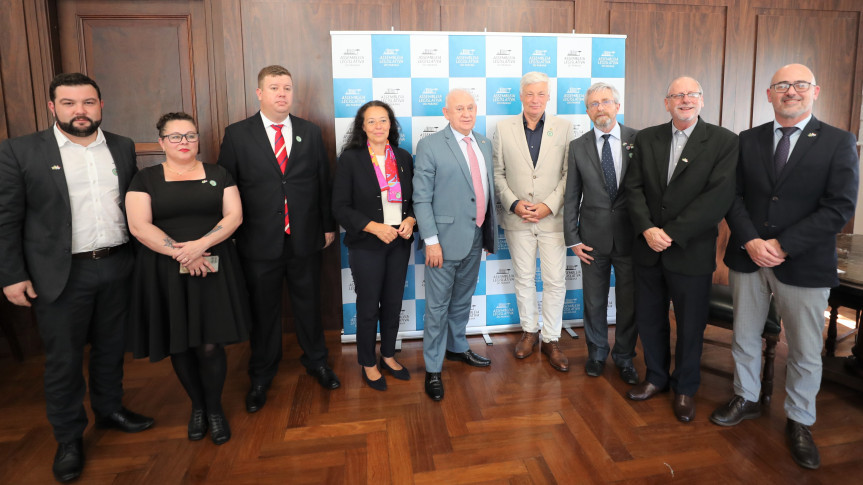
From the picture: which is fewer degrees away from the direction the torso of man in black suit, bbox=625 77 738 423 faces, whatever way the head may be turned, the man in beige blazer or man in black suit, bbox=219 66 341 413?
the man in black suit

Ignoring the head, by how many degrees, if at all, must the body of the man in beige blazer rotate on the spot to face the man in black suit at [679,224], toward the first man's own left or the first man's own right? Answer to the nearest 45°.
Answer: approximately 45° to the first man's own left

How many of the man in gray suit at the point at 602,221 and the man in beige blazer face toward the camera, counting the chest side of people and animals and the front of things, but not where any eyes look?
2

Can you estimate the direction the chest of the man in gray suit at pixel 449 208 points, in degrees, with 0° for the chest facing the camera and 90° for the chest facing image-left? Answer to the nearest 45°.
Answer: approximately 315°

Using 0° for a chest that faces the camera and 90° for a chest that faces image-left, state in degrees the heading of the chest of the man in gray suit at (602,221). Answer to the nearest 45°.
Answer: approximately 0°

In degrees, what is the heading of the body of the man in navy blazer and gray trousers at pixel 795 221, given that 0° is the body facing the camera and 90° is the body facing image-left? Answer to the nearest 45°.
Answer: approximately 45°

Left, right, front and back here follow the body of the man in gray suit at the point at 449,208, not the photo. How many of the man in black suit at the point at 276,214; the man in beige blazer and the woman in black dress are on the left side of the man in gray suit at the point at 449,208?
1

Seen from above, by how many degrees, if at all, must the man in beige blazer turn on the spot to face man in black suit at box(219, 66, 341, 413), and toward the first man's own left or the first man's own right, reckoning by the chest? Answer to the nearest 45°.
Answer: approximately 45° to the first man's own right

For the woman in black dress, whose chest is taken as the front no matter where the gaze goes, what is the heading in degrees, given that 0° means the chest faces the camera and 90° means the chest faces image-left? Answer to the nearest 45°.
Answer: approximately 0°
